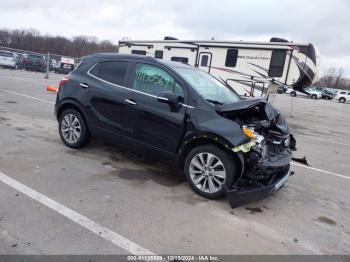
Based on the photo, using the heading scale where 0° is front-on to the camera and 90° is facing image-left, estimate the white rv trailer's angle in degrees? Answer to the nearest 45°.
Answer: approximately 315°

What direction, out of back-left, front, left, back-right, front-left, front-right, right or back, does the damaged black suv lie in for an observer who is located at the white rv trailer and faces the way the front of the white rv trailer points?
front-right

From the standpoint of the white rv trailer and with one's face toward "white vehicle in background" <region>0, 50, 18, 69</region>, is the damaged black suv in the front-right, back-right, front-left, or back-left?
back-left

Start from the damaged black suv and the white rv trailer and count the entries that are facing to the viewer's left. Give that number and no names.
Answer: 0

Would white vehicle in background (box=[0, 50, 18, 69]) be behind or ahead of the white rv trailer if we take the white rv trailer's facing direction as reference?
behind

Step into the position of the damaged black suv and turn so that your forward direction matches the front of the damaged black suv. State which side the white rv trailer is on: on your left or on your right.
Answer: on your left

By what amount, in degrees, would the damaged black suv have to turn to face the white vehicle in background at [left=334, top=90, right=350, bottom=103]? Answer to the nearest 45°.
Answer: approximately 90° to its left

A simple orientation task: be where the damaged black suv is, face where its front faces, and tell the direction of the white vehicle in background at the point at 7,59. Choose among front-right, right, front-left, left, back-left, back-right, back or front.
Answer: back
